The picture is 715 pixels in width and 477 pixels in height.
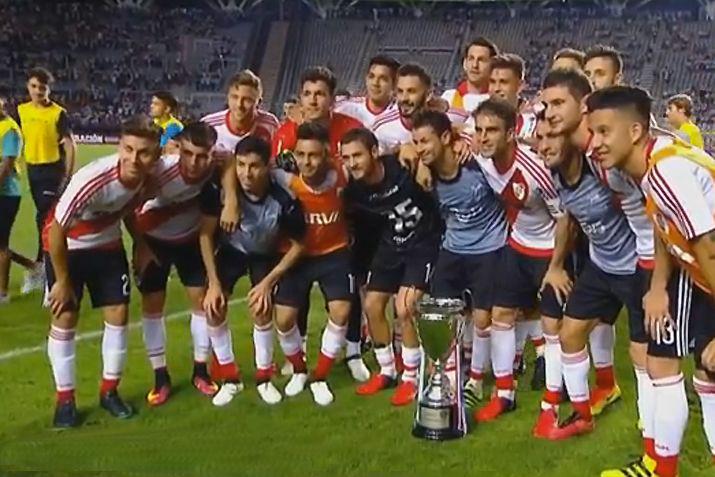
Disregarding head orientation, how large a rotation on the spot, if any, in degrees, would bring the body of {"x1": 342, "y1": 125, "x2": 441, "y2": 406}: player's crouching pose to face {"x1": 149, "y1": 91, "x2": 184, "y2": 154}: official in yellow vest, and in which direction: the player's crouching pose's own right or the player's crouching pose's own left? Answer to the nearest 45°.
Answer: approximately 90° to the player's crouching pose's own right

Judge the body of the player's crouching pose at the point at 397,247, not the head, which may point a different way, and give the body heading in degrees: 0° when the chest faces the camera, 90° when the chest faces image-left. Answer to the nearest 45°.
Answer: approximately 45°

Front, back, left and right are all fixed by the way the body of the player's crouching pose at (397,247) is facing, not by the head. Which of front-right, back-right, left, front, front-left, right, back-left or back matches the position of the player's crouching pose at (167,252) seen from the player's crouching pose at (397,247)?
front-right

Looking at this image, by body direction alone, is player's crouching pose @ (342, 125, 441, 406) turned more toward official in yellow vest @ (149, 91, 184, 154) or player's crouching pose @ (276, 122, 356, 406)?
the player's crouching pose

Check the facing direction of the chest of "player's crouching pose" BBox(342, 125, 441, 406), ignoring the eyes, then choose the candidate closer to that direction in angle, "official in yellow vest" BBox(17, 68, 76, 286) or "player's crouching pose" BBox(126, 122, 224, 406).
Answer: the player's crouching pose

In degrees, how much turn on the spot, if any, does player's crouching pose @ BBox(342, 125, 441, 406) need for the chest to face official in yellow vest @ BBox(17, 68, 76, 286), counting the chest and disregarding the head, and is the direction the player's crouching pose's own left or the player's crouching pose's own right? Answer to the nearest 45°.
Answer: approximately 90° to the player's crouching pose's own right
